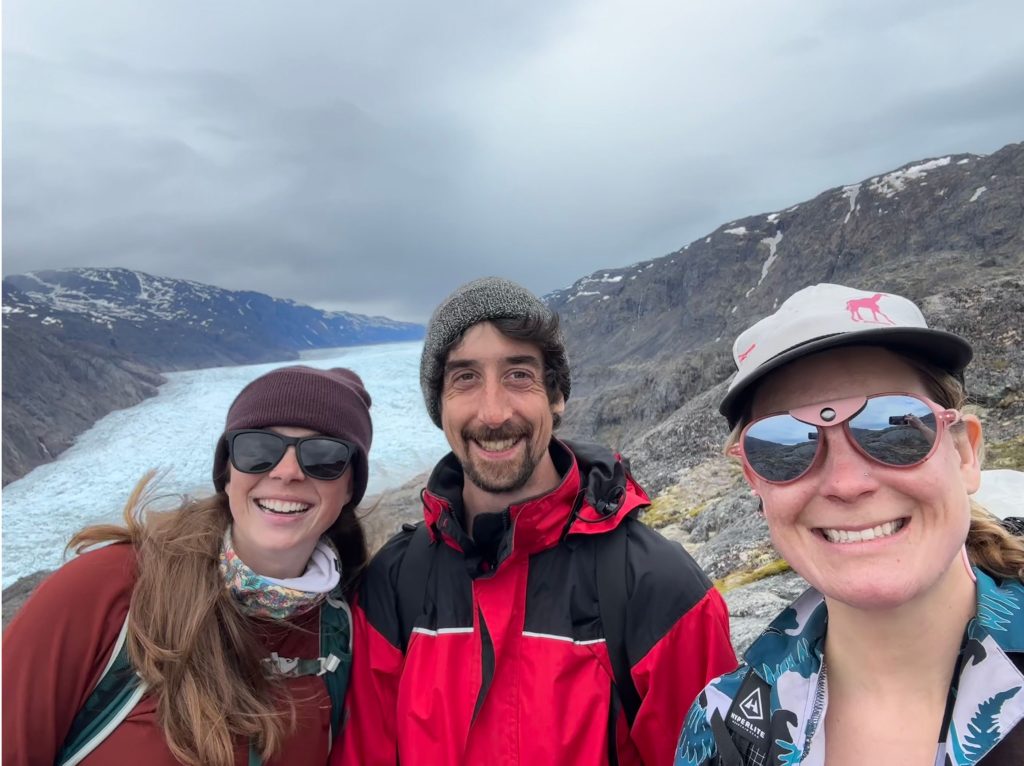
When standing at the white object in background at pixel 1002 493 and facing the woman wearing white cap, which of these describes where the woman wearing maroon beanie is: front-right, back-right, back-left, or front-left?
front-right

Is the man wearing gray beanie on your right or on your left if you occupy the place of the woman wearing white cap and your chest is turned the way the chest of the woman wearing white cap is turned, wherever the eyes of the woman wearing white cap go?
on your right

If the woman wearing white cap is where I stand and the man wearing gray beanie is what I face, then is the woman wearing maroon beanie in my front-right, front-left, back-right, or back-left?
front-left

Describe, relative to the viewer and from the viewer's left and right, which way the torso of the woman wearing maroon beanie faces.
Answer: facing the viewer and to the right of the viewer

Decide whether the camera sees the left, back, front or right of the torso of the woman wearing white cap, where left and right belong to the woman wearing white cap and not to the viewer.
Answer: front

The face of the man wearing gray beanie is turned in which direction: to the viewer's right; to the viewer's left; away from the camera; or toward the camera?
toward the camera

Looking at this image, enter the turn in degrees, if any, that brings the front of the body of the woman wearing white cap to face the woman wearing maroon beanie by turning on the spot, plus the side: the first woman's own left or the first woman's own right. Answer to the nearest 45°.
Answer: approximately 90° to the first woman's own right

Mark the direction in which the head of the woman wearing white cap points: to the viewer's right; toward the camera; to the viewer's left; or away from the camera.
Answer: toward the camera

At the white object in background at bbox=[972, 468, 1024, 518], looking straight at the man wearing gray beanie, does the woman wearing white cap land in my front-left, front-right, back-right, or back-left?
front-left

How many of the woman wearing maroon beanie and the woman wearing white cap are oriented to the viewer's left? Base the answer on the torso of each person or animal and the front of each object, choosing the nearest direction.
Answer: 0

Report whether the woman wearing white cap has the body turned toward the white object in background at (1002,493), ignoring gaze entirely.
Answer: no

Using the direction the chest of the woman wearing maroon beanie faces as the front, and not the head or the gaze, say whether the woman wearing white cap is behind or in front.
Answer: in front

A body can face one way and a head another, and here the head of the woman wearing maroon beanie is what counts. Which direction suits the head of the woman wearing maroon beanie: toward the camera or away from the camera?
toward the camera

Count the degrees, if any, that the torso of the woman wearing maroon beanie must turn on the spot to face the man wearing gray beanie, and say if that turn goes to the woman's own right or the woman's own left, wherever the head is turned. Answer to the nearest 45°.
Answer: approximately 45° to the woman's own left
